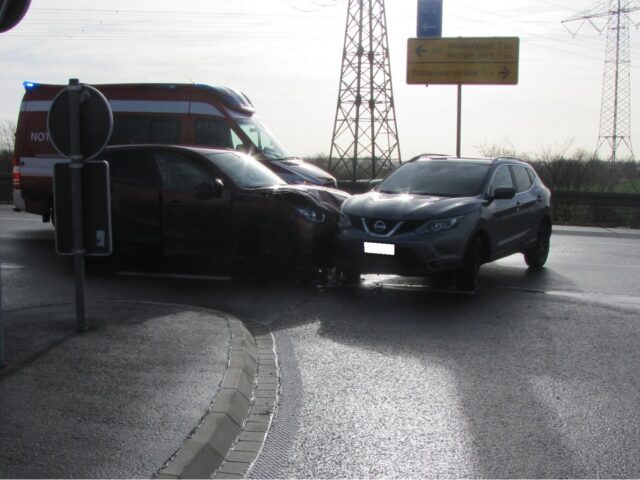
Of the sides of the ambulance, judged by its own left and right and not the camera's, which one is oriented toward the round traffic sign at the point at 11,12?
right

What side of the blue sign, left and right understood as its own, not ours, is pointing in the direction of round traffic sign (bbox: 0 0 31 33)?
front

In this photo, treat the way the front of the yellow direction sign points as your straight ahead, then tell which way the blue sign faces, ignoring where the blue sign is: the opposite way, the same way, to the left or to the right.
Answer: the same way

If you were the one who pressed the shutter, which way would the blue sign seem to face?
facing the viewer

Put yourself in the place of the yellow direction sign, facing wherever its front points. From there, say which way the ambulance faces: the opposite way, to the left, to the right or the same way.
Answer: to the left

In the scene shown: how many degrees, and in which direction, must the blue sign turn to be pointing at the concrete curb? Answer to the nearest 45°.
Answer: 0° — it already faces it

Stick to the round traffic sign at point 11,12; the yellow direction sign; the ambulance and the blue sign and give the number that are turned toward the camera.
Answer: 2

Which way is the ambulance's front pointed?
to the viewer's right

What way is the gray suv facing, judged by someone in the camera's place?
facing the viewer and to the left of the viewer

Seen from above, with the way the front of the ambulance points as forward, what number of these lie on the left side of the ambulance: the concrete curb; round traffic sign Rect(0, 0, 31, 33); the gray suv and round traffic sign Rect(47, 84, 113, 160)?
0

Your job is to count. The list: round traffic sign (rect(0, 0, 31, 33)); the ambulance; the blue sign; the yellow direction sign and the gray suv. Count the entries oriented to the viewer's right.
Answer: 1

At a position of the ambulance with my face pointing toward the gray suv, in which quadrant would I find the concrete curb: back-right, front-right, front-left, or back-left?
front-right
